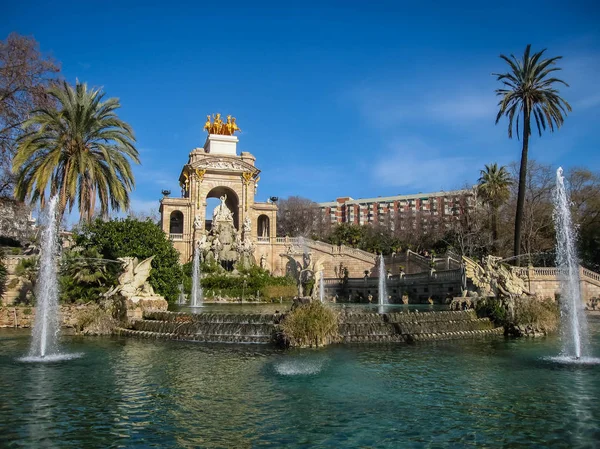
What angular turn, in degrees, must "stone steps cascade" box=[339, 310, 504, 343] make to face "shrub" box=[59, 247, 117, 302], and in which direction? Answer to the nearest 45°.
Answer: approximately 90° to its right

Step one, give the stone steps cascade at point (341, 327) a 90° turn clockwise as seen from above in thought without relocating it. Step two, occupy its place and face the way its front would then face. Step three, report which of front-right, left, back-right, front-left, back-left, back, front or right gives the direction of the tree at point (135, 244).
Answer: front-right

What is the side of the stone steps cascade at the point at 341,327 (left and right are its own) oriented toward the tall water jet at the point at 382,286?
back

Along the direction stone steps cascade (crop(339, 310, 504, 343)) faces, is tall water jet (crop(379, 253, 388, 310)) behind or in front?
behind

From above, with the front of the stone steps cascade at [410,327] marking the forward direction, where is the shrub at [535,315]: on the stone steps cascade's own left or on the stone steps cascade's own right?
on the stone steps cascade's own left

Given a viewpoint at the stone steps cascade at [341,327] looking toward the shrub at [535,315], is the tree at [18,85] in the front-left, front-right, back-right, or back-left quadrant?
back-left

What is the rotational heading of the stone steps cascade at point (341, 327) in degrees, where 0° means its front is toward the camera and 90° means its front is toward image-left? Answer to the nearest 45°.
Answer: approximately 0°

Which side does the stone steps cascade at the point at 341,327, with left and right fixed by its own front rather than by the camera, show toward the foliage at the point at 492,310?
left

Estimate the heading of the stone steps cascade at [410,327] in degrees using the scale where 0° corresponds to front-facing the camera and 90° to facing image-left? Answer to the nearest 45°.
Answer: approximately 0°
